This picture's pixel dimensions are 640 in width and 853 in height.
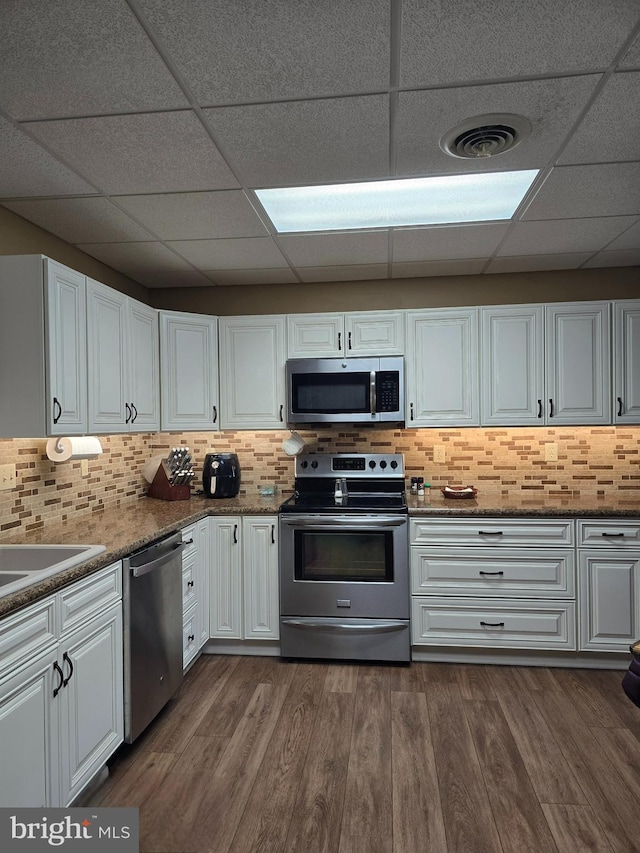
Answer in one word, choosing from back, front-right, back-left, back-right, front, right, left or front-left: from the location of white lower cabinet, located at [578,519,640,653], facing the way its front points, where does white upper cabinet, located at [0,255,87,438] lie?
front-right

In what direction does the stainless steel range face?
toward the camera

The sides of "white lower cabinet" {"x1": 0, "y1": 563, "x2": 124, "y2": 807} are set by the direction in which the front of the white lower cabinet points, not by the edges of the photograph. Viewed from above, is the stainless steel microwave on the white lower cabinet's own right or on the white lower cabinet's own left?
on the white lower cabinet's own left

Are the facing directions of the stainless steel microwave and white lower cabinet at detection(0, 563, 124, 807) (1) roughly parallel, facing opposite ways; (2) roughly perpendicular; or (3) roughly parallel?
roughly perpendicular

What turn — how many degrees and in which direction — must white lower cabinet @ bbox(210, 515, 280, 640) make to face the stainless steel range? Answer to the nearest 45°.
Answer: approximately 90° to its left

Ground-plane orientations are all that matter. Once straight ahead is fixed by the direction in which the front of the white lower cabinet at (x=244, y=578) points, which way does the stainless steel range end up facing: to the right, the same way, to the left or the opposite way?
the same way

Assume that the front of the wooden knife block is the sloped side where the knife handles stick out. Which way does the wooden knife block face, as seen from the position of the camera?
facing the viewer and to the right of the viewer

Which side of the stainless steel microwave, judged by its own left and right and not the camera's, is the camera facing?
front

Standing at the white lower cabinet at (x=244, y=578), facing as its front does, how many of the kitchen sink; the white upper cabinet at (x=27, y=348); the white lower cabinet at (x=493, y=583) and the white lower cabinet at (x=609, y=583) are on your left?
2

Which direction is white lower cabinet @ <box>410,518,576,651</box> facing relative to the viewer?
toward the camera

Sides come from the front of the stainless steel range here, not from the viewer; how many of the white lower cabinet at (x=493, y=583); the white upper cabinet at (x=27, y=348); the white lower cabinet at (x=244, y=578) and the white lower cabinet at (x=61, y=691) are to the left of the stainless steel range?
1

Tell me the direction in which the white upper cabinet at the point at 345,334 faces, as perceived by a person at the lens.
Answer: facing the viewer

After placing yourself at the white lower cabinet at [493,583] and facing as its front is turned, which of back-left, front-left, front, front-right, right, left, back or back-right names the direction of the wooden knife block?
right

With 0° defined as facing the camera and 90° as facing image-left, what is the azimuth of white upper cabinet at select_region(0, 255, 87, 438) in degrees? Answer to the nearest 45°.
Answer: approximately 315°

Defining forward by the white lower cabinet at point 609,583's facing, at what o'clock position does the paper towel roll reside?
The paper towel roll is roughly at 2 o'clock from the white lower cabinet.

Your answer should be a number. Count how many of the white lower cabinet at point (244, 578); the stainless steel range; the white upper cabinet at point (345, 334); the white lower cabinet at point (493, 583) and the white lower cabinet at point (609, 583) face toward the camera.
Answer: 5
